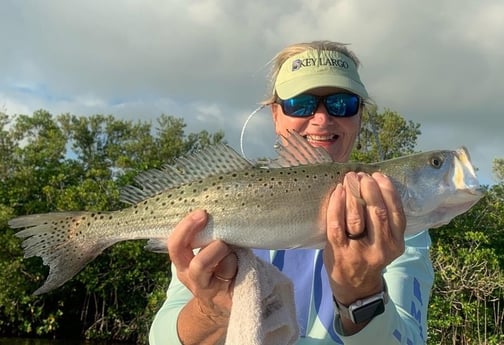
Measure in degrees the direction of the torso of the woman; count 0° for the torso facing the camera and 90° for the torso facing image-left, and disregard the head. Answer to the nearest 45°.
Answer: approximately 0°
